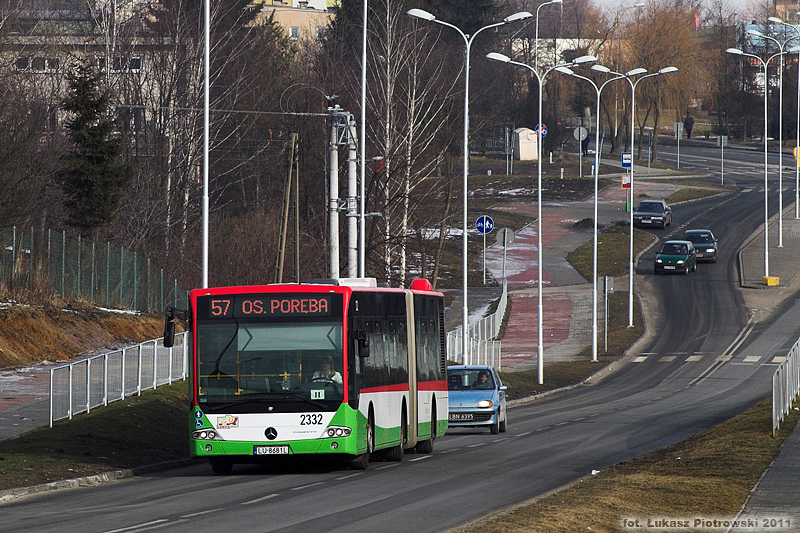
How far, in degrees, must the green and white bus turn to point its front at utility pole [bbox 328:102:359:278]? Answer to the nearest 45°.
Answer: approximately 180°

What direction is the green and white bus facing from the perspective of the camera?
toward the camera

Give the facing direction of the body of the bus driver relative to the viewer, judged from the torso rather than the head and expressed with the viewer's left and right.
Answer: facing the viewer

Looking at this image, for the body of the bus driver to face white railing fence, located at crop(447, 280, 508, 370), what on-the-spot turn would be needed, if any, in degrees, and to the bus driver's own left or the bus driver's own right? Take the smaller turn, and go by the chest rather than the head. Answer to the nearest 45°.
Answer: approximately 180°

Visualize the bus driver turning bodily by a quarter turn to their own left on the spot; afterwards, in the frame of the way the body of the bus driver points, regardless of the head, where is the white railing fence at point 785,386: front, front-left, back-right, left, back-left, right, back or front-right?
front-left

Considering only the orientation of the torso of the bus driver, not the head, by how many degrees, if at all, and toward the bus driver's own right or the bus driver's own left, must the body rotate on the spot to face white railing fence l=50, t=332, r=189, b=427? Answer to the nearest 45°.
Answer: approximately 135° to the bus driver's own right
